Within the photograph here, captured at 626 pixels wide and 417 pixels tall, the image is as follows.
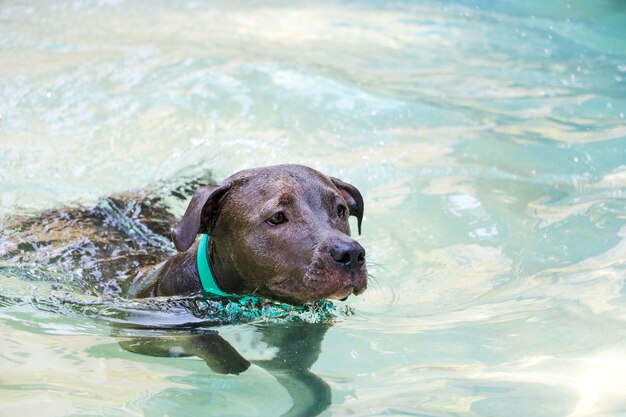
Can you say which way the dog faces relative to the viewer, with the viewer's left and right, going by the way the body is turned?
facing the viewer and to the right of the viewer
